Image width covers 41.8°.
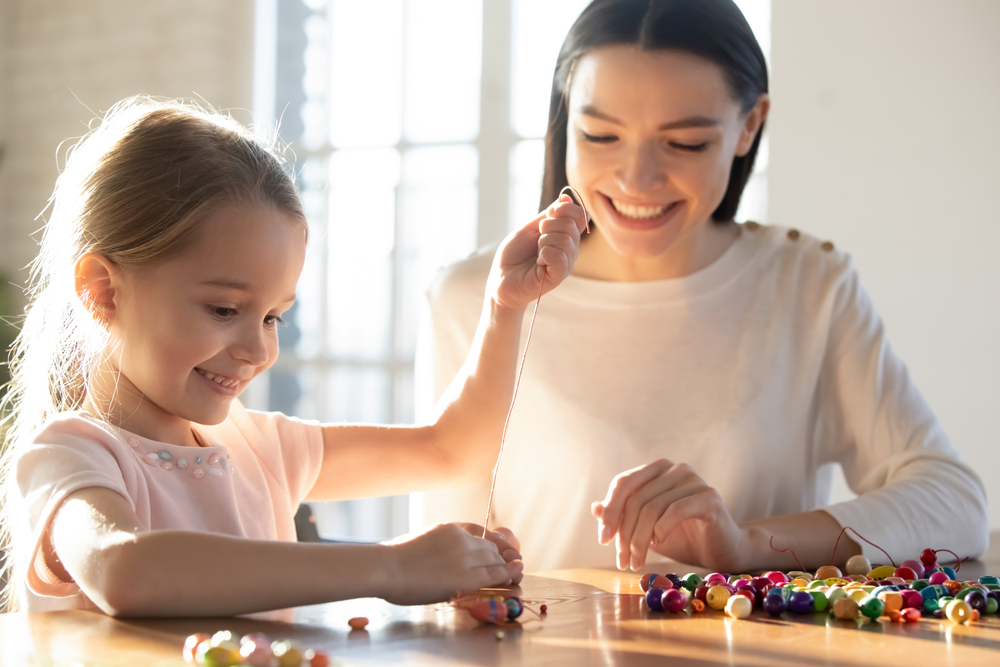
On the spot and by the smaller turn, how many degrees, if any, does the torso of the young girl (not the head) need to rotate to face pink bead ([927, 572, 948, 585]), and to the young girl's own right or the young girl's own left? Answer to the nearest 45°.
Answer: approximately 45° to the young girl's own left

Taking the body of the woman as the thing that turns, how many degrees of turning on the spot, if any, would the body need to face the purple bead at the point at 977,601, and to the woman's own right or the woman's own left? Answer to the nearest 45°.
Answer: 0° — they already face it

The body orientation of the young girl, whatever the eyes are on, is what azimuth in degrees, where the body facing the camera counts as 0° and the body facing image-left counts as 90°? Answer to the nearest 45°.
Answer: approximately 315°

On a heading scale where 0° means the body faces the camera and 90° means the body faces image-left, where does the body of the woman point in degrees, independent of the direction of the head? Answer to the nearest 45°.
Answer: approximately 0°

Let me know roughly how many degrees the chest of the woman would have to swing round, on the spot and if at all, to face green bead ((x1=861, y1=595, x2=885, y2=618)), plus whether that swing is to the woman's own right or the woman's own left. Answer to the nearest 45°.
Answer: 0° — they already face it
